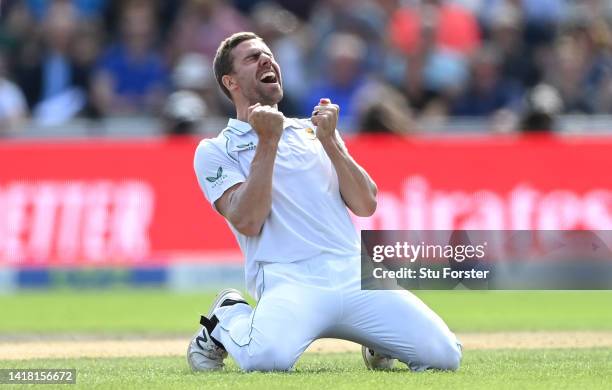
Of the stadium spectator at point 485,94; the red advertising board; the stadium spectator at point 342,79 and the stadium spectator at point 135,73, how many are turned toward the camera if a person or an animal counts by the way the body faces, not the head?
4

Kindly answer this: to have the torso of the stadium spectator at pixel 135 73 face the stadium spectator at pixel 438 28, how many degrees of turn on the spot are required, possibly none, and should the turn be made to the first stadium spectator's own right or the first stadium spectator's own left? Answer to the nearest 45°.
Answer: approximately 90° to the first stadium spectator's own left

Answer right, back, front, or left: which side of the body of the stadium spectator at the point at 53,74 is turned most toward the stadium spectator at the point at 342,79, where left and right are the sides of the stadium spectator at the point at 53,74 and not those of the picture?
left

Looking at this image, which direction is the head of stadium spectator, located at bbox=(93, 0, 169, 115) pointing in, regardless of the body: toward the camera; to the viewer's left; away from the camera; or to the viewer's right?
toward the camera

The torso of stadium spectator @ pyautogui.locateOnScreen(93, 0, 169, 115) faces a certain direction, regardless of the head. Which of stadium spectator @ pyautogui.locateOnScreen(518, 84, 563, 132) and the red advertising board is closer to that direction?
the red advertising board

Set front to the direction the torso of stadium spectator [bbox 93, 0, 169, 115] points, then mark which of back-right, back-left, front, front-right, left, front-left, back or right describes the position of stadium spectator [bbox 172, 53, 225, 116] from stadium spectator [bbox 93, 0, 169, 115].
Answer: front-left

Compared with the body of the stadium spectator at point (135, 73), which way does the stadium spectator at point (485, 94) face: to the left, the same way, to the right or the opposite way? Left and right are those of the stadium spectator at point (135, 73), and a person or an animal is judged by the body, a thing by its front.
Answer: the same way

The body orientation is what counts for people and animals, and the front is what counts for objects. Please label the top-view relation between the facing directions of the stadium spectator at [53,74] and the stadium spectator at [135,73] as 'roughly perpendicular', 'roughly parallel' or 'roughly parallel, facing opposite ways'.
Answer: roughly parallel

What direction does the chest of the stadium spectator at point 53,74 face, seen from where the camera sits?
toward the camera

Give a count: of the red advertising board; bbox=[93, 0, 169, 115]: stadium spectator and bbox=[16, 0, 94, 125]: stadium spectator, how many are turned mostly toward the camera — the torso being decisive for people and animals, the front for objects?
3

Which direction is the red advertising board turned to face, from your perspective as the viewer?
facing the viewer

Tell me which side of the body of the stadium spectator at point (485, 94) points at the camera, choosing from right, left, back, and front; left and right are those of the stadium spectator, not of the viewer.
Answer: front
